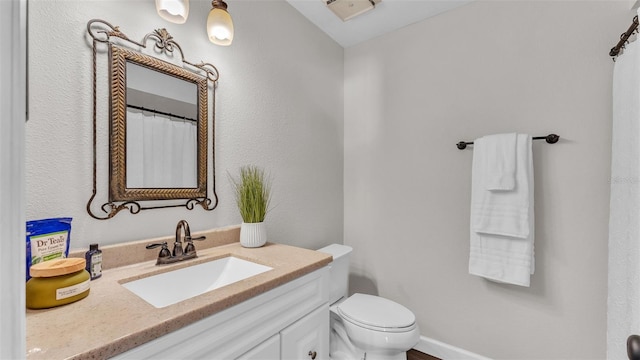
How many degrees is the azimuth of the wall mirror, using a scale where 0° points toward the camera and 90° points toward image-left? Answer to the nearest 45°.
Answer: approximately 315°

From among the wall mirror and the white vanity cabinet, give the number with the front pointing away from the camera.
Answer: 0

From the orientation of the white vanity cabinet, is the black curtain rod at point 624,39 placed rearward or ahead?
ahead

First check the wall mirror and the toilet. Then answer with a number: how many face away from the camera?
0

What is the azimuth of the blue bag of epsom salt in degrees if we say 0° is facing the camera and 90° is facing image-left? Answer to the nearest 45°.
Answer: approximately 315°
